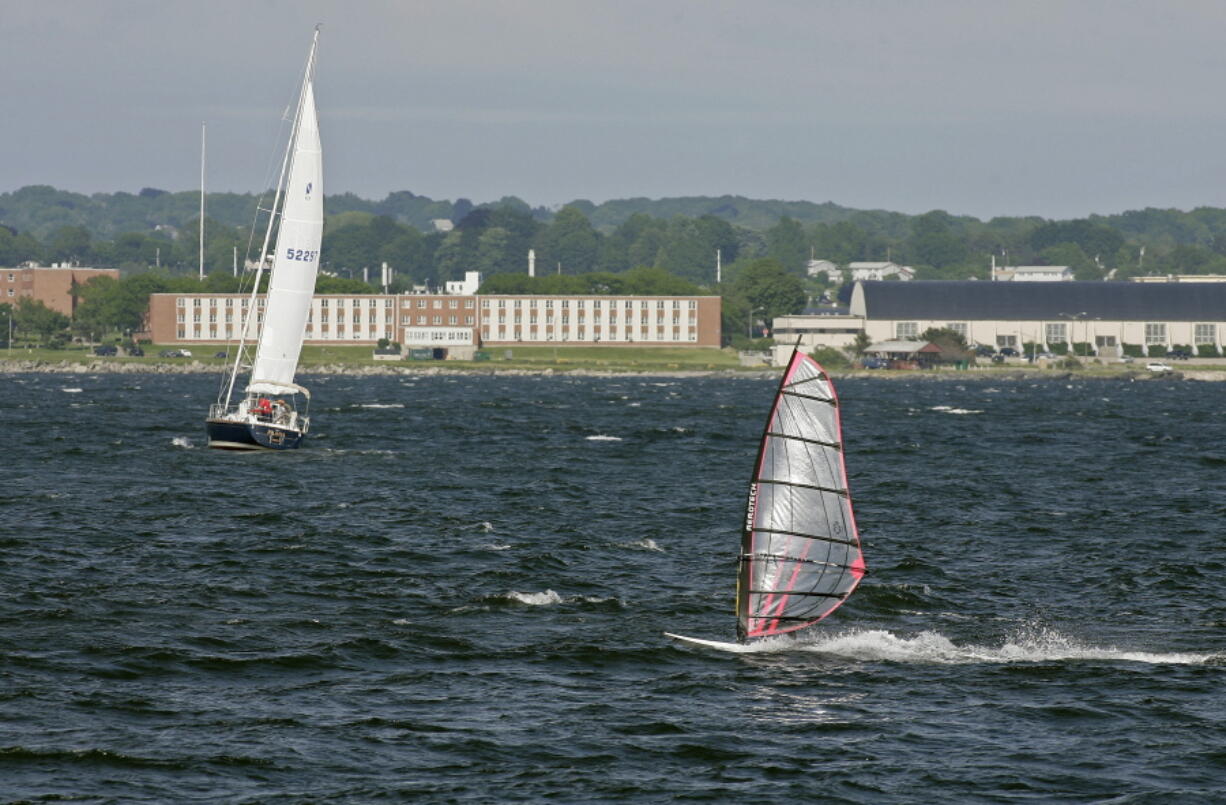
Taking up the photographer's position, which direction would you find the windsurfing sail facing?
facing to the left of the viewer
